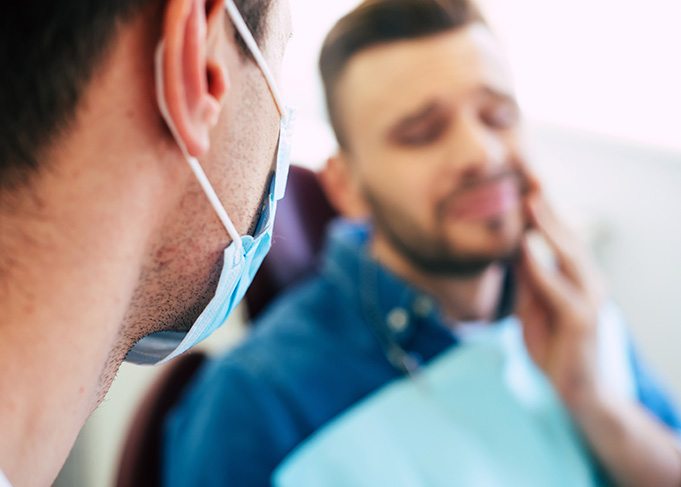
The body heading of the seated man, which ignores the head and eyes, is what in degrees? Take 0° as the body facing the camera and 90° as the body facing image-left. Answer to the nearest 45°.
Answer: approximately 315°

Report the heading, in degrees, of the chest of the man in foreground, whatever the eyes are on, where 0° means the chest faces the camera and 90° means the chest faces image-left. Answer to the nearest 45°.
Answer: approximately 225°

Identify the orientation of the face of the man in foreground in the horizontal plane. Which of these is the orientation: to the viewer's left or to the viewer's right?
to the viewer's right
